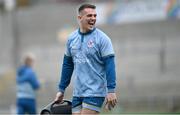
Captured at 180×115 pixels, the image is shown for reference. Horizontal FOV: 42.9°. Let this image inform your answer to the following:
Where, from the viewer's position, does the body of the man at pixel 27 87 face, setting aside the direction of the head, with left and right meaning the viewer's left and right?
facing away from the viewer and to the right of the viewer

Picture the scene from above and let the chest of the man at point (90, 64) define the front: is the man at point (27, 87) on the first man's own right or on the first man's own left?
on the first man's own right

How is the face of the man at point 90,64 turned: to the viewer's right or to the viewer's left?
to the viewer's right

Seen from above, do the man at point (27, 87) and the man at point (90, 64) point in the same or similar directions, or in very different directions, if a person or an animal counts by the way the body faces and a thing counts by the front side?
very different directions

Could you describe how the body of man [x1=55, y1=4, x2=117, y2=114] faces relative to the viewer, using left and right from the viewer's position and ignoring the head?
facing the viewer and to the left of the viewer
